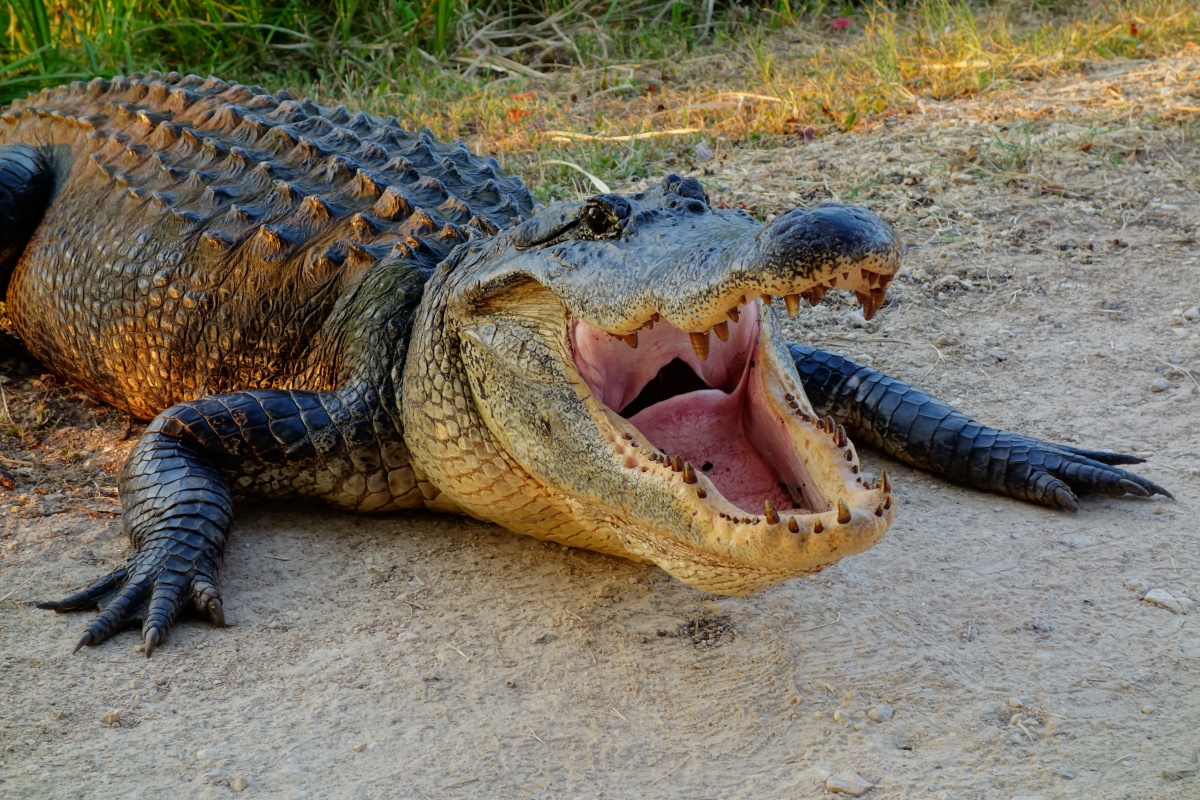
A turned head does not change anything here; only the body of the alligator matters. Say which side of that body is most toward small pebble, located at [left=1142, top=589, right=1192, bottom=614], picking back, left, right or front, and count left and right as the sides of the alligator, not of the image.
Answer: front

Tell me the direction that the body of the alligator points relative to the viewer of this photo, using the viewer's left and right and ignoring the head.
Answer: facing the viewer and to the right of the viewer

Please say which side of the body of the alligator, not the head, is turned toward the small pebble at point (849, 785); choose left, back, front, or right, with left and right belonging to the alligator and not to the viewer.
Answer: front

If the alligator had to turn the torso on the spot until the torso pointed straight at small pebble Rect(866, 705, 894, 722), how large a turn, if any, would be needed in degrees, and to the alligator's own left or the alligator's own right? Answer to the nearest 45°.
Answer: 0° — it already faces it
